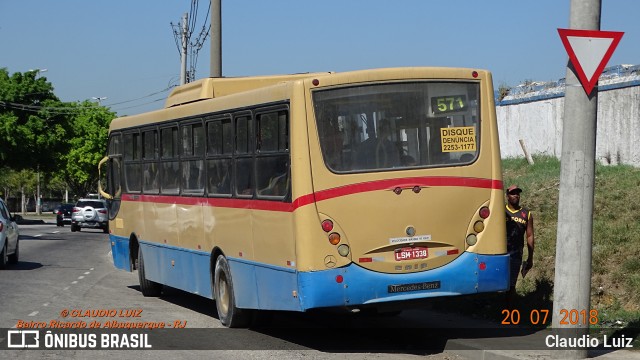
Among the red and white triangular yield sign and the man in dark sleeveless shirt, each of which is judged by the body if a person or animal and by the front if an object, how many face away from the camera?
0

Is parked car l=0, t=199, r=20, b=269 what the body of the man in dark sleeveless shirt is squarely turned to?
no

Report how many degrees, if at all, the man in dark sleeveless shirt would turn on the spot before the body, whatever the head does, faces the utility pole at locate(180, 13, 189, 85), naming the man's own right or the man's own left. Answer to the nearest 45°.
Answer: approximately 135° to the man's own right

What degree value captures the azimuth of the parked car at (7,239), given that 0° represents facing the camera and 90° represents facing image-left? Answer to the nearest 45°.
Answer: approximately 180°

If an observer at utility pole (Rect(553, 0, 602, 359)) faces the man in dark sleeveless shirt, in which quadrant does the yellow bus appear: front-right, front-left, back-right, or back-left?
front-left

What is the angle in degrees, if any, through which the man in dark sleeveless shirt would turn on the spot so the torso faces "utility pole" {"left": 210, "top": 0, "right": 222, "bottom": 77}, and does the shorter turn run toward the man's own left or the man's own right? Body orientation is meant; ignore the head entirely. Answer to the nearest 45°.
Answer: approximately 135° to the man's own right

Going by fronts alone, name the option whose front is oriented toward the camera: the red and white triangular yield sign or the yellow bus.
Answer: the red and white triangular yield sign

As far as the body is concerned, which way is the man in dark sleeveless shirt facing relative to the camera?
toward the camera

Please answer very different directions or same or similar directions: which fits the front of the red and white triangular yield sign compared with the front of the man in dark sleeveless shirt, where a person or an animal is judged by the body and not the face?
same or similar directions
